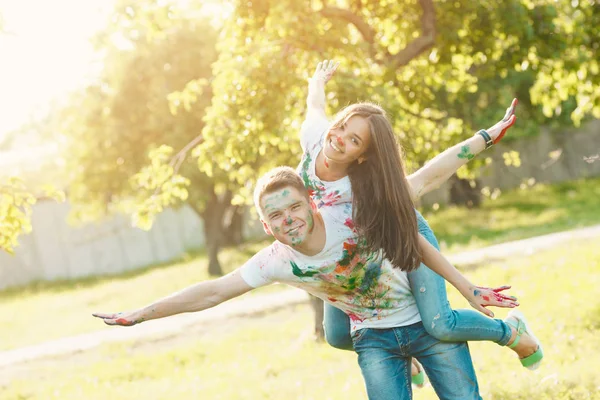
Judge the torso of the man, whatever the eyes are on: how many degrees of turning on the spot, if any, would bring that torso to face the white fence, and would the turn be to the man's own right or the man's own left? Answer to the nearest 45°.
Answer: approximately 180°

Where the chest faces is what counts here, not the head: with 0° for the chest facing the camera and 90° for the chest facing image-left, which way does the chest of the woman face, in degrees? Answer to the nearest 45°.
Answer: approximately 45°
